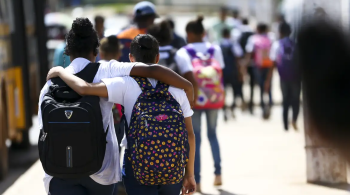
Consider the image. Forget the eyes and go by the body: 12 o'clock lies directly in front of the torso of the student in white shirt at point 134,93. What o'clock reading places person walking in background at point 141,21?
The person walking in background is roughly at 12 o'clock from the student in white shirt.

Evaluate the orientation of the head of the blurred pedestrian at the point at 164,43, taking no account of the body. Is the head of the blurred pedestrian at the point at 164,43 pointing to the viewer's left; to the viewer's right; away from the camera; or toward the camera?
away from the camera

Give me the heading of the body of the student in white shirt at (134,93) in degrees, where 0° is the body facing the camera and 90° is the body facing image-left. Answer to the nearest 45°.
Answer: approximately 180°

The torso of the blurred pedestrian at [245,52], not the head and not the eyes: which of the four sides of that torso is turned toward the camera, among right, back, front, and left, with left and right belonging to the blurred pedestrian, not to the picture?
back

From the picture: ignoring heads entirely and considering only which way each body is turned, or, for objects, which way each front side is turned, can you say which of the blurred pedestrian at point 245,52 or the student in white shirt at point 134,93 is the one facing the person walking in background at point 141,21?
the student in white shirt

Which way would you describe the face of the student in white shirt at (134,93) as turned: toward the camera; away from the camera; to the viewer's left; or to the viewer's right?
away from the camera

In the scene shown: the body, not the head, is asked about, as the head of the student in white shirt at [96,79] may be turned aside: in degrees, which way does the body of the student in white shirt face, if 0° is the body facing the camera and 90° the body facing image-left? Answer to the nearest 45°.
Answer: approximately 180°

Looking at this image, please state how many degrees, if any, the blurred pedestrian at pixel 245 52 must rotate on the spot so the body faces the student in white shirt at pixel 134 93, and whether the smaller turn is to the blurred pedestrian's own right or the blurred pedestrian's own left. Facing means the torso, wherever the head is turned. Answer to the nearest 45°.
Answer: approximately 180°

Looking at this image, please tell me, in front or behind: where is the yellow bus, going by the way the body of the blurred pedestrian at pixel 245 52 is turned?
behind

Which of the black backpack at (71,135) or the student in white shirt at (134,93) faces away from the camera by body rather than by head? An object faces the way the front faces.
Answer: the student in white shirt
